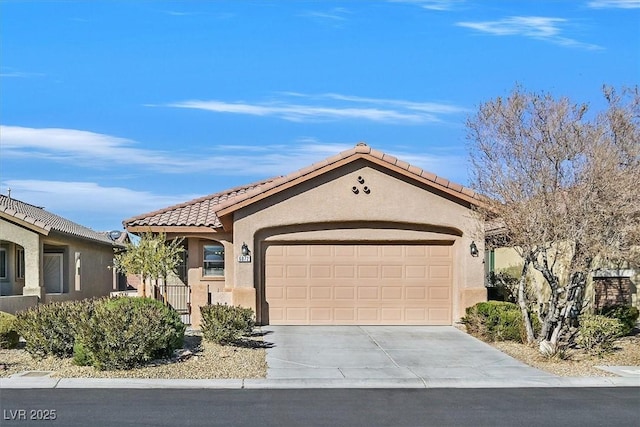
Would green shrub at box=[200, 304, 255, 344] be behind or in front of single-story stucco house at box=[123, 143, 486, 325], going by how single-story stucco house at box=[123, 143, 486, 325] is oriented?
in front

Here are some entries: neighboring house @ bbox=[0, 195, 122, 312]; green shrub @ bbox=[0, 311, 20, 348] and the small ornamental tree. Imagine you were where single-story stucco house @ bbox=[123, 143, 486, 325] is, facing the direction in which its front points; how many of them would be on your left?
0

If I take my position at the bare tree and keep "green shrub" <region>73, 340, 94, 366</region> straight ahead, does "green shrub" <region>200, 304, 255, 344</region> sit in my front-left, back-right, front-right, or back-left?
front-right

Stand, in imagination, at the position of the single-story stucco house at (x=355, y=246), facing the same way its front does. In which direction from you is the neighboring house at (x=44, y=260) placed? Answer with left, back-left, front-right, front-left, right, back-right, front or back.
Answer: back-right

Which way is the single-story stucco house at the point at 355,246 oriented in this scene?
toward the camera

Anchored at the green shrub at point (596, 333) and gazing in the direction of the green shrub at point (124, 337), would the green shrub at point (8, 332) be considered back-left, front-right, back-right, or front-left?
front-right

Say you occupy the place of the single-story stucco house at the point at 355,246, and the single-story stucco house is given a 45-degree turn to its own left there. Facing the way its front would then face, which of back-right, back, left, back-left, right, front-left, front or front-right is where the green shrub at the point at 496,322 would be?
front

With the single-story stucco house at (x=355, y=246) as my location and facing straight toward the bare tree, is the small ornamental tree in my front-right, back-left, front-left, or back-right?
back-right

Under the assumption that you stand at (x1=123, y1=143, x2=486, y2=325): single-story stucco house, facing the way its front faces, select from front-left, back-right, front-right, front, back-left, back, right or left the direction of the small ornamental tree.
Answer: right
